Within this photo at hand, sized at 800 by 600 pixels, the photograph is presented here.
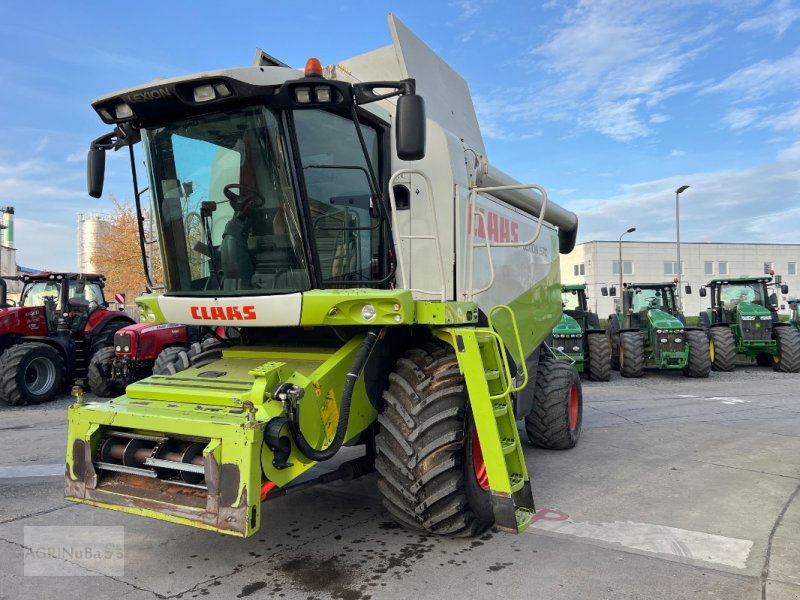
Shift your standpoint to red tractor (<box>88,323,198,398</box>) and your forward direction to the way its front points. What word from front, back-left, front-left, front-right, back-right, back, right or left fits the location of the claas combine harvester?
front-left

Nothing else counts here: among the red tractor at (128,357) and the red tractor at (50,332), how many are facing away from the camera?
0

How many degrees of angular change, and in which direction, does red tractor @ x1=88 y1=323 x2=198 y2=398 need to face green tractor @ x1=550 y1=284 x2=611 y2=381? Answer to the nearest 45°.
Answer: approximately 135° to its left

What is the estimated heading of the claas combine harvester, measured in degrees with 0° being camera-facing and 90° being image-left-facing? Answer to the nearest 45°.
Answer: approximately 45°

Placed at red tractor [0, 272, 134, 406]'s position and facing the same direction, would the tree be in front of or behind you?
behind

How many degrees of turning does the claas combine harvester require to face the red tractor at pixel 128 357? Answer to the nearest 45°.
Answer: approximately 90° to its right

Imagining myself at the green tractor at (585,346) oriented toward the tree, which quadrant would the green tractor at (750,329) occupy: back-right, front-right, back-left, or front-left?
back-right

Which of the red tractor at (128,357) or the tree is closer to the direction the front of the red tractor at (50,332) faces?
the red tractor

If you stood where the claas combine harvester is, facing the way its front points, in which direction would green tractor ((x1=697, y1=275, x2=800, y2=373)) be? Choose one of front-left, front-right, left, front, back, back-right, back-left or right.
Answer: back

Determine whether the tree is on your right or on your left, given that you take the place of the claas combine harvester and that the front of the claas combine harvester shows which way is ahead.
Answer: on your right
